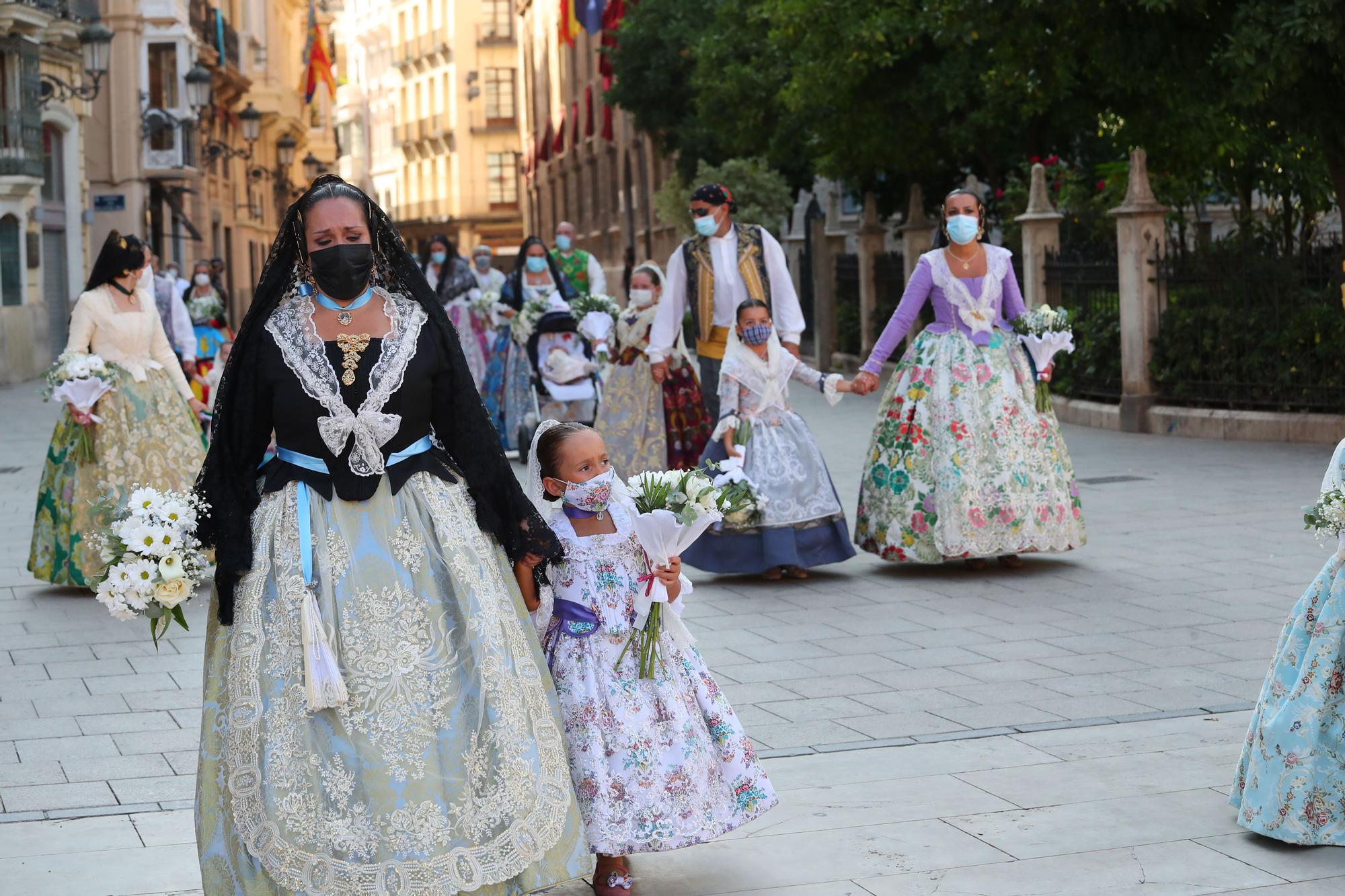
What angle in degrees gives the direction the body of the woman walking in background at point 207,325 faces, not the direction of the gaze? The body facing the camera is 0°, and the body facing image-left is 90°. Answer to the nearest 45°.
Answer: approximately 0°

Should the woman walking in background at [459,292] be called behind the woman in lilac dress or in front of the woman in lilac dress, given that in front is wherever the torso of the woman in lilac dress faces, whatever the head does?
behind

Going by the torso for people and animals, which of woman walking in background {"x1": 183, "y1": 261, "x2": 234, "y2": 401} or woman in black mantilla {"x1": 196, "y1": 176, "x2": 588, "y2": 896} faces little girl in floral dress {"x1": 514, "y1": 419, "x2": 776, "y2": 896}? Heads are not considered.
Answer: the woman walking in background

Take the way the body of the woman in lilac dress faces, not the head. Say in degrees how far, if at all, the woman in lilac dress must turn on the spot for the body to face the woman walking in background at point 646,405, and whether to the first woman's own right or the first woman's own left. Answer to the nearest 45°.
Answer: approximately 135° to the first woman's own right

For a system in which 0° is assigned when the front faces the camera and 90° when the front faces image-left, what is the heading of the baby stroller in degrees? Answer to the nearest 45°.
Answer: approximately 0°

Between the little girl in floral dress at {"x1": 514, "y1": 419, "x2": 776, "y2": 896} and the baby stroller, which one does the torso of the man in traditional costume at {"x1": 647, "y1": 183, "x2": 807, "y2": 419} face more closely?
the little girl in floral dress

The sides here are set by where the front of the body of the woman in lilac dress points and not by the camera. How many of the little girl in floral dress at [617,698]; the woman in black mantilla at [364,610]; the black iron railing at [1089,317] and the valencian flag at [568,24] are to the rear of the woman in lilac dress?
2

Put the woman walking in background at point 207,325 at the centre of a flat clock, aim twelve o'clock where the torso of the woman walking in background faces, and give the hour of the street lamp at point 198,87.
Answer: The street lamp is roughly at 6 o'clock from the woman walking in background.

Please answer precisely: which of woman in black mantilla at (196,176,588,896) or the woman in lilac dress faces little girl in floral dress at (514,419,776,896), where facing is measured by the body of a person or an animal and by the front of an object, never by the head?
the woman in lilac dress

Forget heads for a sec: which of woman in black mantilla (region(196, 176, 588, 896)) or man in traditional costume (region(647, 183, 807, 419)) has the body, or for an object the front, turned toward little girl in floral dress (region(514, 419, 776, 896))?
the man in traditional costume

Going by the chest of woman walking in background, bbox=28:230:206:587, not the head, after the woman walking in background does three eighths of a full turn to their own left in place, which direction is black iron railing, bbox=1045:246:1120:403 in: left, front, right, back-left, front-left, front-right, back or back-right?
front-right
